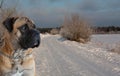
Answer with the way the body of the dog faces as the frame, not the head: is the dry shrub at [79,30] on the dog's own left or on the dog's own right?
on the dog's own left

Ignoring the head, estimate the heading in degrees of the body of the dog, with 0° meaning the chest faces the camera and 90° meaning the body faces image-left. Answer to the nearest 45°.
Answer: approximately 315°
